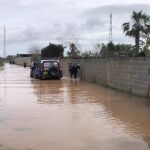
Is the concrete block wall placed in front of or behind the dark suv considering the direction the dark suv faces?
behind

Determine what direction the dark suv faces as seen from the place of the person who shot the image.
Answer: facing away from the viewer and to the left of the viewer

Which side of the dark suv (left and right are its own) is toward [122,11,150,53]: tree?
right
